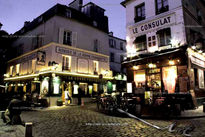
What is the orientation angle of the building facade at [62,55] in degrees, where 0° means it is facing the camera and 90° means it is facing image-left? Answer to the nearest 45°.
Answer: approximately 315°

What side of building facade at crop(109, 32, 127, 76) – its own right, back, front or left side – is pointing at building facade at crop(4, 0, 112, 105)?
right

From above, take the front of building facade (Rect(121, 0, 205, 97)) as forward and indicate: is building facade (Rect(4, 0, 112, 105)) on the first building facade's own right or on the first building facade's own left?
on the first building facade's own right

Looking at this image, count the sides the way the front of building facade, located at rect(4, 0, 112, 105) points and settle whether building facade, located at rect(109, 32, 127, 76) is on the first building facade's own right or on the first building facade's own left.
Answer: on the first building facade's own left

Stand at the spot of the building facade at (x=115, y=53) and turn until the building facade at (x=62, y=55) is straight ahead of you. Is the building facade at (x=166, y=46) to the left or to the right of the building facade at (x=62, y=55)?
left

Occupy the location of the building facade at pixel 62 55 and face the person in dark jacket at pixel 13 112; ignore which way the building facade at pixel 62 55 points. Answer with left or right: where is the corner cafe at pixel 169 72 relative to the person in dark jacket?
left

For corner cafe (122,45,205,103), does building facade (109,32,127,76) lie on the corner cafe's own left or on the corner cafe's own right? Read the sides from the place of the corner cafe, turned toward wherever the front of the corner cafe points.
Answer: on the corner cafe's own right

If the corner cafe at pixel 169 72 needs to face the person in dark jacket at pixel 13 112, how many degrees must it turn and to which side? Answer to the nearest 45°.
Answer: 0° — it already faces them
